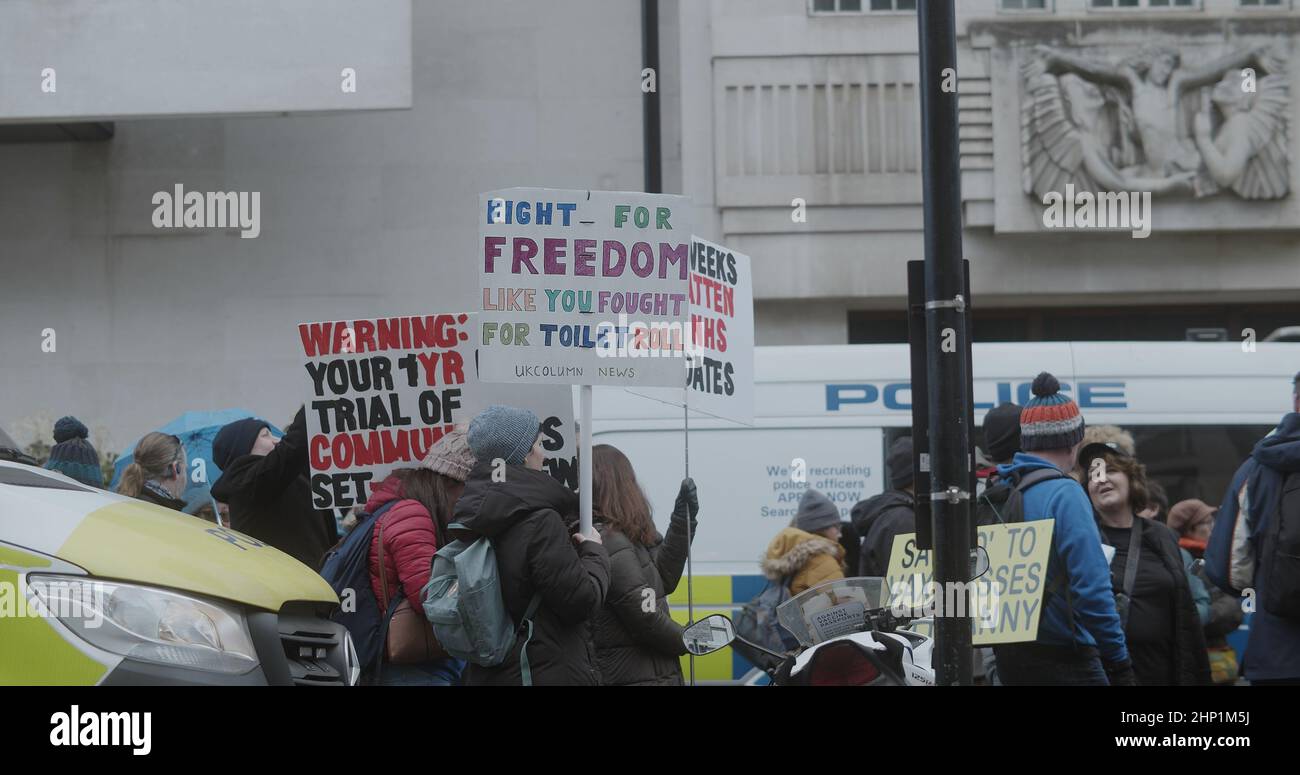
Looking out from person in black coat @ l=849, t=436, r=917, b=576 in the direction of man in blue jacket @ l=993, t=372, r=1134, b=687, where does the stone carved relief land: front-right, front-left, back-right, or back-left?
back-left

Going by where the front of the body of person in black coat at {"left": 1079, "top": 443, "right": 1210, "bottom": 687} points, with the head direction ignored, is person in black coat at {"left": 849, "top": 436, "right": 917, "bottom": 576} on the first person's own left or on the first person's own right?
on the first person's own right

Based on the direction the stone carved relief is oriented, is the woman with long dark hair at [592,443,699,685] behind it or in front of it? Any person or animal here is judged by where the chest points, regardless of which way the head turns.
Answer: in front

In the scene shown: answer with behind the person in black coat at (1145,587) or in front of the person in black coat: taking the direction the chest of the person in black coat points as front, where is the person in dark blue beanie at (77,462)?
in front

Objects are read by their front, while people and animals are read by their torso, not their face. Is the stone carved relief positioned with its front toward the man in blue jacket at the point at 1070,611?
yes

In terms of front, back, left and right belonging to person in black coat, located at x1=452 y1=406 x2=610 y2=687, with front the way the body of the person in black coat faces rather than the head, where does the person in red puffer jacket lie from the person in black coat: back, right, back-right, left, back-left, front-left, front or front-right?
left

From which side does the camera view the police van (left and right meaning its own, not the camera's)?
right

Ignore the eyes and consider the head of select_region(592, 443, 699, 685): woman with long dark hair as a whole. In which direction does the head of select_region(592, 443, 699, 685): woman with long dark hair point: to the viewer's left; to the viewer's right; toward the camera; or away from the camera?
away from the camera

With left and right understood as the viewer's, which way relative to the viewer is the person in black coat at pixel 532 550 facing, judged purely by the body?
facing away from the viewer and to the right of the viewer

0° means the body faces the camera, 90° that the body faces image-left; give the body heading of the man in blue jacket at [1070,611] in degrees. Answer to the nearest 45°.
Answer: approximately 225°

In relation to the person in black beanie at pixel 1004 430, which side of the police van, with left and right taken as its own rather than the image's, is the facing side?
right

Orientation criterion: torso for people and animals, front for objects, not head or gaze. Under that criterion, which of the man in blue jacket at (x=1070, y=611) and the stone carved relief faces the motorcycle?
the stone carved relief
